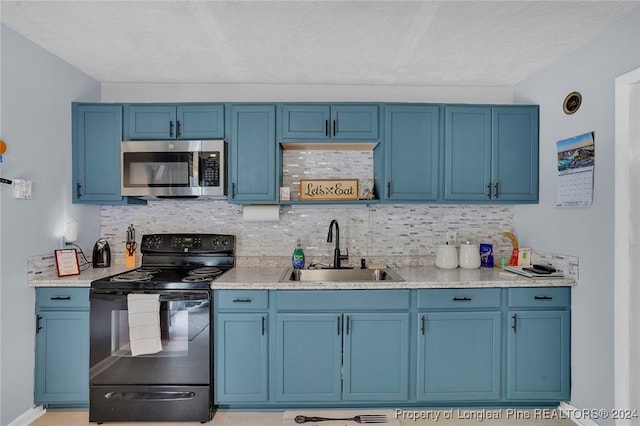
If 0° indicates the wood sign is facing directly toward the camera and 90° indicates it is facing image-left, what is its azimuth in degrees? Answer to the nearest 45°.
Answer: approximately 0°

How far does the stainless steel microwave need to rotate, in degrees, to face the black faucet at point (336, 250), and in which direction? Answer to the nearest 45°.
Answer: approximately 90° to its left

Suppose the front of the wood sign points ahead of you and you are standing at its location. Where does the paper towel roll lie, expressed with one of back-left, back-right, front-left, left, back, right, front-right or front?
right

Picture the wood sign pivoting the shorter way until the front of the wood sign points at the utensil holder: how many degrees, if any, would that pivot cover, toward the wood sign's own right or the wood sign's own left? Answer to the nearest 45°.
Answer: approximately 90° to the wood sign's own right

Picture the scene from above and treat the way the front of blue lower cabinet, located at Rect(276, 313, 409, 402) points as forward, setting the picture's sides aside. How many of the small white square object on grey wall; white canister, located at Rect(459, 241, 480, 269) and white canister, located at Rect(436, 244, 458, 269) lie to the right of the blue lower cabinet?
1

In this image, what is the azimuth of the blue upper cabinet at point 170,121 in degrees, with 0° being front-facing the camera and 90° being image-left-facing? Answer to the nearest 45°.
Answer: approximately 0°

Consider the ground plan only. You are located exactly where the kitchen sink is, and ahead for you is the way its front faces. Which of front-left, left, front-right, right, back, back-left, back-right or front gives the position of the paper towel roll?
right
